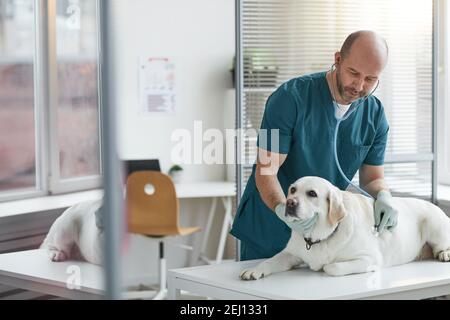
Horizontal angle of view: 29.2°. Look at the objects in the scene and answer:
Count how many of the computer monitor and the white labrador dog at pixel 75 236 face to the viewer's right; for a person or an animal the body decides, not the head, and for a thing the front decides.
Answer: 1

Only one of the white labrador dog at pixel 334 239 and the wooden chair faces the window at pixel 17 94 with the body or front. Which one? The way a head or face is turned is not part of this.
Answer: the white labrador dog

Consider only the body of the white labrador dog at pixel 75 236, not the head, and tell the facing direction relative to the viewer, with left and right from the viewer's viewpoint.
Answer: facing to the right of the viewer

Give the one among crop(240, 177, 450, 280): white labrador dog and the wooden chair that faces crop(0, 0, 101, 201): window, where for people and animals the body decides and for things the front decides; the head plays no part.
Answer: the white labrador dog

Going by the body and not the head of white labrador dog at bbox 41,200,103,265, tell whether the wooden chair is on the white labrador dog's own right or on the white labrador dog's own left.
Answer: on the white labrador dog's own left

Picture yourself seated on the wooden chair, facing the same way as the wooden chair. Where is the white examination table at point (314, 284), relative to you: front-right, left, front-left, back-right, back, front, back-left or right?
back-right

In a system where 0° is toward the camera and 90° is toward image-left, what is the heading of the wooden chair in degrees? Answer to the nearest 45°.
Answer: approximately 225°

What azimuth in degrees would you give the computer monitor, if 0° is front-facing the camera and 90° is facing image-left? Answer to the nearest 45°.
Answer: approximately 0°
